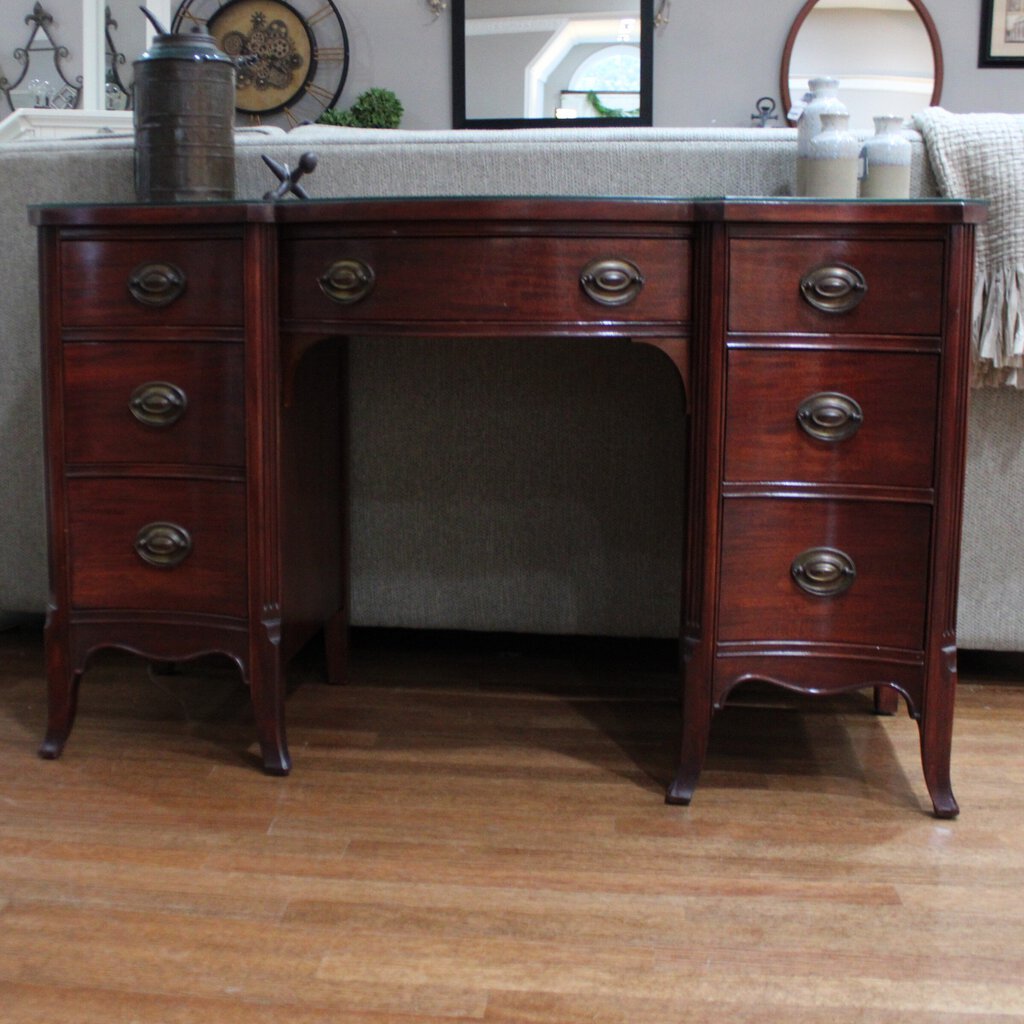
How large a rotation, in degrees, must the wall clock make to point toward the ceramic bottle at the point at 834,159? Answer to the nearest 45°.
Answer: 0° — it already faces it

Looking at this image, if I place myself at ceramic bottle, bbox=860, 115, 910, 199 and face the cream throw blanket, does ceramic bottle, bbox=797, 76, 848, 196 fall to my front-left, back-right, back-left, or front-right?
back-left

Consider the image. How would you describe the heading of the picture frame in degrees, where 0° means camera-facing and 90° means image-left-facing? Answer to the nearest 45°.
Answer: approximately 0°

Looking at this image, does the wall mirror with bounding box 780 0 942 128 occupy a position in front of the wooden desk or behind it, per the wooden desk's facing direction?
behind

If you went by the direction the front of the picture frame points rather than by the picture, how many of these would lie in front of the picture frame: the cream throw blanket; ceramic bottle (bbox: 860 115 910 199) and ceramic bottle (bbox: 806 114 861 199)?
3

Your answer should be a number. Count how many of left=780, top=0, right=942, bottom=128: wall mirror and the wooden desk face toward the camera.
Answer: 2

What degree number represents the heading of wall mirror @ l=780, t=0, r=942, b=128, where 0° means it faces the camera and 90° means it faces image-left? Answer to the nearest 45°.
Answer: approximately 0°

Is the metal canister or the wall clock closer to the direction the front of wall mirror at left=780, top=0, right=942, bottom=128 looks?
the metal canister
